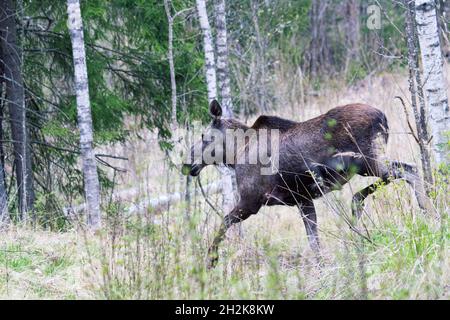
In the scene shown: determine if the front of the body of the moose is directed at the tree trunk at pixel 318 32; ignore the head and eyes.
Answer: no

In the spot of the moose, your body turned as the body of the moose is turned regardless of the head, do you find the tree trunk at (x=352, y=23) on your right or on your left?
on your right

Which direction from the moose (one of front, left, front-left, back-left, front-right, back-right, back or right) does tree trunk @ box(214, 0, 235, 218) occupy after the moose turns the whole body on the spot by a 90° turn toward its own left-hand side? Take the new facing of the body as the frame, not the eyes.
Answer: back-right

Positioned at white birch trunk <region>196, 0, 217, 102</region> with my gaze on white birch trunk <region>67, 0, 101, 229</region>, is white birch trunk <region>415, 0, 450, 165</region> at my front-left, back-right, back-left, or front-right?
back-left

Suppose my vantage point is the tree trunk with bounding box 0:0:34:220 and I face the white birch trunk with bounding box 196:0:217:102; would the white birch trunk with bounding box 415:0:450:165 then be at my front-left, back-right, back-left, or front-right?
front-right

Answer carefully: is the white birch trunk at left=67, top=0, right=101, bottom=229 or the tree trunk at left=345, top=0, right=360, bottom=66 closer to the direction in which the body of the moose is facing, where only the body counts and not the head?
the white birch trunk

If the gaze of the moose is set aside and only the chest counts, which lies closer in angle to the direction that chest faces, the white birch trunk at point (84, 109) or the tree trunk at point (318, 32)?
the white birch trunk

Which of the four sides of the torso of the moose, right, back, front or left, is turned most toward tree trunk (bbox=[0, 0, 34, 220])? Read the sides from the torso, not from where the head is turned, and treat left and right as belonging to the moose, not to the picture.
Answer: front

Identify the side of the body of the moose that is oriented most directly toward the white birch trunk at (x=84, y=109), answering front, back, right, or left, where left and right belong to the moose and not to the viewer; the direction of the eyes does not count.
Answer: front

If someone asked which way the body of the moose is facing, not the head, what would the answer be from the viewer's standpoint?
to the viewer's left

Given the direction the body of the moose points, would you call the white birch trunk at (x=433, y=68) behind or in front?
behind

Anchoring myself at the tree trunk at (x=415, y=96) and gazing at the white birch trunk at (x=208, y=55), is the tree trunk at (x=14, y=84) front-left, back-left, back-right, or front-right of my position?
front-left

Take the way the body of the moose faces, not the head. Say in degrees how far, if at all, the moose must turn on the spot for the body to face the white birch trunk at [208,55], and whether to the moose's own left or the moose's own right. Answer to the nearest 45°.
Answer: approximately 45° to the moose's own right
